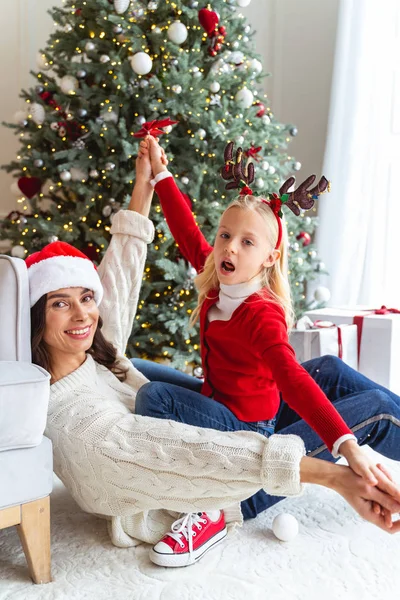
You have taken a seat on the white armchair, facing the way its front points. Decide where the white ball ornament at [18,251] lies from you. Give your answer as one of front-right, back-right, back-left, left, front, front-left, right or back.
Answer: back-left

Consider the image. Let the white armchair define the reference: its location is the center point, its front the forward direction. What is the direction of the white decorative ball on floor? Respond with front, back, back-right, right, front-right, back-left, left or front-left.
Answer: front-left

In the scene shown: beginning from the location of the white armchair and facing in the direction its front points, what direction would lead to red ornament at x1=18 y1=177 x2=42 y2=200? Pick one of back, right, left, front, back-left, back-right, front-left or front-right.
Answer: back-left

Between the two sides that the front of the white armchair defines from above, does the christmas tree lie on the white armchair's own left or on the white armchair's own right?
on the white armchair's own left

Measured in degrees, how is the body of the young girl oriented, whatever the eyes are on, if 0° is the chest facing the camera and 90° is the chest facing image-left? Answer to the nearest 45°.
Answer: approximately 45°

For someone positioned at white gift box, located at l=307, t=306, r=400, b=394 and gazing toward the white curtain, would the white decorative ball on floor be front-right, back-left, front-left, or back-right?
back-left
